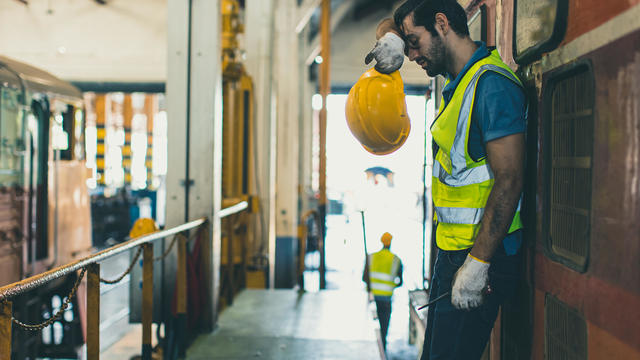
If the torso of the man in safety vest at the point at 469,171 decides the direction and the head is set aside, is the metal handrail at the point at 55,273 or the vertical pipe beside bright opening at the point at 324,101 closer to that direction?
the metal handrail

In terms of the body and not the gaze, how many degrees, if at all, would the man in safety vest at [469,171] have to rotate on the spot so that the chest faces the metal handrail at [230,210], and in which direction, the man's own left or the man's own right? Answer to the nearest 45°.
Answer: approximately 45° to the man's own right

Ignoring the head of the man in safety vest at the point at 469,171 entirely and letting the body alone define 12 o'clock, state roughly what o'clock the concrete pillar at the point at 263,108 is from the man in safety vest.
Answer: The concrete pillar is roughly at 2 o'clock from the man in safety vest.

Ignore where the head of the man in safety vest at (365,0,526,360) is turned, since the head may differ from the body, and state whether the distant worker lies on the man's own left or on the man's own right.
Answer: on the man's own right

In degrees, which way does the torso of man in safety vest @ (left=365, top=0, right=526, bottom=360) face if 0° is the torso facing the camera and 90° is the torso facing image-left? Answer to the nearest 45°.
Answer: approximately 90°

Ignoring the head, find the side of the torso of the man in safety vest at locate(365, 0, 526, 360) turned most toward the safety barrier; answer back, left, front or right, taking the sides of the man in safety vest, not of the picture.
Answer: front

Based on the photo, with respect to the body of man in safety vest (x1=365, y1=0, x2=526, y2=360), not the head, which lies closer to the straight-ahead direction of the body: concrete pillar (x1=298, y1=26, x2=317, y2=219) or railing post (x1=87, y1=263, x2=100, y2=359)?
the railing post

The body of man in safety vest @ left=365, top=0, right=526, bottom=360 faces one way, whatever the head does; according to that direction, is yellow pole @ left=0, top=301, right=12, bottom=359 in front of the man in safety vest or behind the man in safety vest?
in front

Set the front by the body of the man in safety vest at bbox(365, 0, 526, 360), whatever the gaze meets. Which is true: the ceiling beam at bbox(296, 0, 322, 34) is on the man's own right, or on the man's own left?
on the man's own right

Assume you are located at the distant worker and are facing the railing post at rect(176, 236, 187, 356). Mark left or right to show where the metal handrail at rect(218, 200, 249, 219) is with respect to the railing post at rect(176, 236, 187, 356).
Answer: right

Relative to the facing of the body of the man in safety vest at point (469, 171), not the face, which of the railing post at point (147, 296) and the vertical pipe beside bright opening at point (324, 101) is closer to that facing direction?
the railing post

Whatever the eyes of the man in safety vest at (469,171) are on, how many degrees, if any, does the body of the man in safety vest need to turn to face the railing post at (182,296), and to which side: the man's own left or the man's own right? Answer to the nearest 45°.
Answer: approximately 45° to the man's own right

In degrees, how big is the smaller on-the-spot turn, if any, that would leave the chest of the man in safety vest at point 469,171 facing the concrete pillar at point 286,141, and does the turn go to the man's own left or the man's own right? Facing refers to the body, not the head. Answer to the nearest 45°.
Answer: approximately 45° to the man's own right

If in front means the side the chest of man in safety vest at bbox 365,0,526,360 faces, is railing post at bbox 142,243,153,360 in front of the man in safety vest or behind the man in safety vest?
in front
